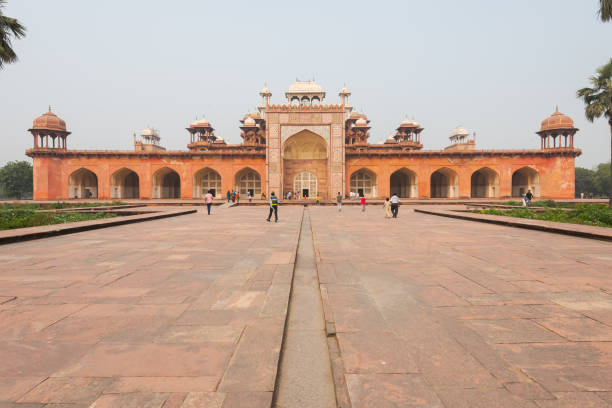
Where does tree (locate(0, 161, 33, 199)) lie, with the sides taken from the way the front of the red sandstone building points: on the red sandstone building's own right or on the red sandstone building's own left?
on the red sandstone building's own right

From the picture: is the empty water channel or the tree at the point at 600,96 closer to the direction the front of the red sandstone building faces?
the empty water channel

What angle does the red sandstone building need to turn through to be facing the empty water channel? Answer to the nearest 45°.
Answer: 0° — it already faces it

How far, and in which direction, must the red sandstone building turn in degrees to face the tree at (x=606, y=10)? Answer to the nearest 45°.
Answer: approximately 45° to its left

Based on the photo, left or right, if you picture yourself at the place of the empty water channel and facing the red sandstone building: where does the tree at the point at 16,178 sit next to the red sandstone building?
left

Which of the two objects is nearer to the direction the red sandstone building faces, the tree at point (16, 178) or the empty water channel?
the empty water channel

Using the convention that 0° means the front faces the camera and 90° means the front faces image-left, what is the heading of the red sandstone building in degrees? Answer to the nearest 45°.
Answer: approximately 0°
